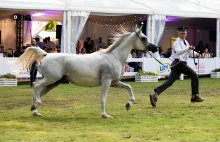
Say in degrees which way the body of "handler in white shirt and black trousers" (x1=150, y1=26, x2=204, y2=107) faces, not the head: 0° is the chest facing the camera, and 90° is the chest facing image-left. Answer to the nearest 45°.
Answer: approximately 270°

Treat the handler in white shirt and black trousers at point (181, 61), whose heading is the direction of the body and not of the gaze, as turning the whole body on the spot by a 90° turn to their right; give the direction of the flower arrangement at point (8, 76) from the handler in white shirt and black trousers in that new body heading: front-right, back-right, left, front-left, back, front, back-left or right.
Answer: back-right

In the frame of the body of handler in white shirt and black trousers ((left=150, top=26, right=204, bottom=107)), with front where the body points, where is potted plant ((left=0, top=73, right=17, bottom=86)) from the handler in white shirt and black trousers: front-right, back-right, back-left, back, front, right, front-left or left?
back-left

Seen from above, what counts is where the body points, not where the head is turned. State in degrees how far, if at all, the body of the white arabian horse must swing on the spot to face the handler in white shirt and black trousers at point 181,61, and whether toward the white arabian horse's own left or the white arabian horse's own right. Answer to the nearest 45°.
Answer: approximately 45° to the white arabian horse's own left

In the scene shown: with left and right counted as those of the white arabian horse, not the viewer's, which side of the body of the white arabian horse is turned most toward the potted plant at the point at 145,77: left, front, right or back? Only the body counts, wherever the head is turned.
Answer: left

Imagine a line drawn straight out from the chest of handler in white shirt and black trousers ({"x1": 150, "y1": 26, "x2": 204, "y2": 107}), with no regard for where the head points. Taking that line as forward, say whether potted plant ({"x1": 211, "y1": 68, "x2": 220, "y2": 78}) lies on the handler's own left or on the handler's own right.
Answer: on the handler's own left

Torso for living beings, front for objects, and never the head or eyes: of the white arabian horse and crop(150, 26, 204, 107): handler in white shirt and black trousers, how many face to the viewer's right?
2

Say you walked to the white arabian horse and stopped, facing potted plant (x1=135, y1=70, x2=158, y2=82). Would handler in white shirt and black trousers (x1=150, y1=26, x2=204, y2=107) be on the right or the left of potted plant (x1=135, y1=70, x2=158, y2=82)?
right

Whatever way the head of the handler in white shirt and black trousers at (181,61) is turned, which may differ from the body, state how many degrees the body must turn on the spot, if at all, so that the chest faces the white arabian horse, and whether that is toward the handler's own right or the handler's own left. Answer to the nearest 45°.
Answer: approximately 135° to the handler's own right

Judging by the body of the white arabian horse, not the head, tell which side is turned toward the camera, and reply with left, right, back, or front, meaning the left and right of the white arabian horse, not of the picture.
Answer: right
